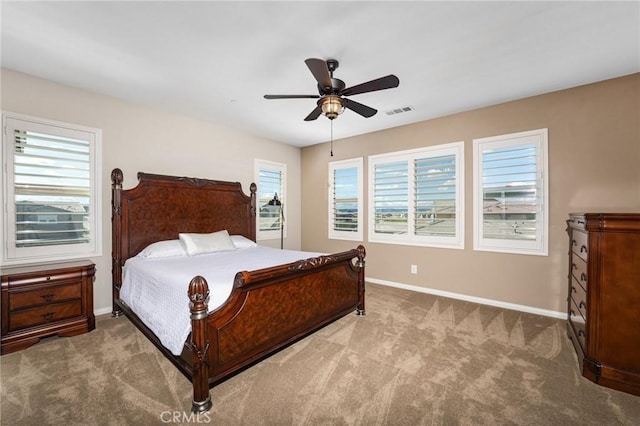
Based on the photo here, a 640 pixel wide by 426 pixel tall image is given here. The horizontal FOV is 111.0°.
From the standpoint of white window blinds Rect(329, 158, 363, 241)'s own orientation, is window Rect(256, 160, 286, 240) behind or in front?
in front

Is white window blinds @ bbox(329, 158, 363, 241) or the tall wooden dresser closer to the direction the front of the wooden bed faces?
the tall wooden dresser

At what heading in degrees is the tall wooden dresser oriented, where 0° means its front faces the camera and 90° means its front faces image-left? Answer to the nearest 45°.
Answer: approximately 90°

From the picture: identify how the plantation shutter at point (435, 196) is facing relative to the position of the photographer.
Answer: facing the viewer and to the left of the viewer

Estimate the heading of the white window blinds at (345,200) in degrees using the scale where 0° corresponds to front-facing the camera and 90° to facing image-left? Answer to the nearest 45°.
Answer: approximately 45°

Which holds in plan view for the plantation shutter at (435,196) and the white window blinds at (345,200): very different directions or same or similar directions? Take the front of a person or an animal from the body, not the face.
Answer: same or similar directions

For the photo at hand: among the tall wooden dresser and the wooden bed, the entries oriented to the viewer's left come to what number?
1

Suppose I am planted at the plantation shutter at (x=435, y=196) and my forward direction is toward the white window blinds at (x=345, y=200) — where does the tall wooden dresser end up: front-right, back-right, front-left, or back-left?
back-left

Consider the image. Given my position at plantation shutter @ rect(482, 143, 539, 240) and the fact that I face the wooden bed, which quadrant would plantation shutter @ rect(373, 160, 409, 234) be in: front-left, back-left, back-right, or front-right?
front-right

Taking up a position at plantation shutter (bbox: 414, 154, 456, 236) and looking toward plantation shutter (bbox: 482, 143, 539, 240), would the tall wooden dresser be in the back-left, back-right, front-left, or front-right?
front-right

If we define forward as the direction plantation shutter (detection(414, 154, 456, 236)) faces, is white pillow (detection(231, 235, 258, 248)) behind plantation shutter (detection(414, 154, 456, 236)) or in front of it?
in front

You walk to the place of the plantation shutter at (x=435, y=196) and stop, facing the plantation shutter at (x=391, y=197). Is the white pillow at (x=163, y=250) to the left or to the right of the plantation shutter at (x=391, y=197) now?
left

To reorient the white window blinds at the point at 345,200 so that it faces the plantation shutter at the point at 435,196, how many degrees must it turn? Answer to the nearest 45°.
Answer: approximately 90° to its left

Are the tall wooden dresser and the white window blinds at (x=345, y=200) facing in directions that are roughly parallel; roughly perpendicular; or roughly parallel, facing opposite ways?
roughly perpendicular

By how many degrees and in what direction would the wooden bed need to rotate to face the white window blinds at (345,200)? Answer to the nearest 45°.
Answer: approximately 90° to its left
